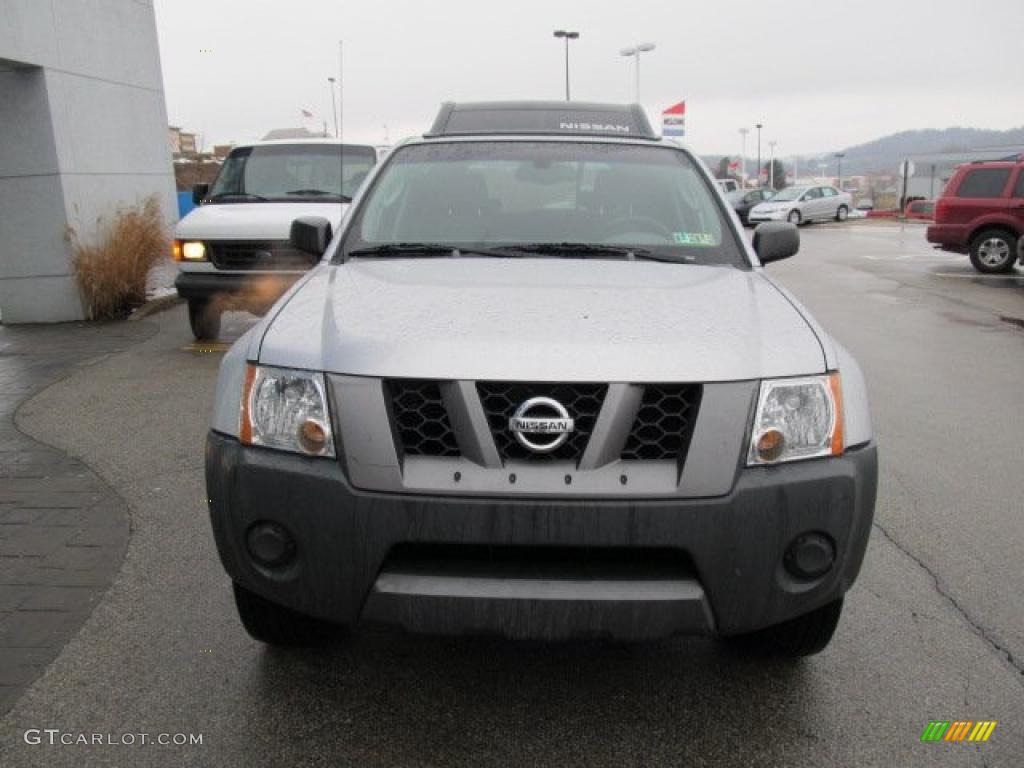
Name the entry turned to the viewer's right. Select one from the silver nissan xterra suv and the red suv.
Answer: the red suv

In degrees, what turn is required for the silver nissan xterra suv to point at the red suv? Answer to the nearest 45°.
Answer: approximately 135° to its left

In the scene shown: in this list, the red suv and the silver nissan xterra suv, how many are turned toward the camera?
1

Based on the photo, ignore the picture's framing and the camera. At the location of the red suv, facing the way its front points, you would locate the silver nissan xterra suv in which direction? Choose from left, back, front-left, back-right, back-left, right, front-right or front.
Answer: right

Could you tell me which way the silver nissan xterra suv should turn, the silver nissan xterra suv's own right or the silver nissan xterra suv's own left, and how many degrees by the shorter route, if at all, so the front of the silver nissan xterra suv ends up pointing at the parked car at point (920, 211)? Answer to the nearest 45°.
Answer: approximately 135° to the silver nissan xterra suv's own left

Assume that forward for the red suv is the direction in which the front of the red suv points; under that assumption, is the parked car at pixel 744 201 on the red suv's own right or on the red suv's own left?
on the red suv's own left

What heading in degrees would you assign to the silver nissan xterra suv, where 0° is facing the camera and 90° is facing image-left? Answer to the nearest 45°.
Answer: approximately 0°

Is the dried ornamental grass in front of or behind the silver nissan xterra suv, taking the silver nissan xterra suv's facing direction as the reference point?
behind

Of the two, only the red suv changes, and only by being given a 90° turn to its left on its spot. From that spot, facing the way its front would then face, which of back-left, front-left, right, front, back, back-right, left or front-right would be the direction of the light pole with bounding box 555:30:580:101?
front-left

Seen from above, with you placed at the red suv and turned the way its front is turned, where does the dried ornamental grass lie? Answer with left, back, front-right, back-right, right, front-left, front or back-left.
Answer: back-right

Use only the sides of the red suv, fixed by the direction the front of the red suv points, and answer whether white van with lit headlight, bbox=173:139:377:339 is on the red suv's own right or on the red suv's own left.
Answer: on the red suv's own right

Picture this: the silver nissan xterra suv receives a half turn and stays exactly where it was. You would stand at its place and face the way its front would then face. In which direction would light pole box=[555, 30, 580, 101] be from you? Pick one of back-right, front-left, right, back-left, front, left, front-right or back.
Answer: front

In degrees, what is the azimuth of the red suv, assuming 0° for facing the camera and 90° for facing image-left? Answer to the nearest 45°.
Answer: approximately 270°

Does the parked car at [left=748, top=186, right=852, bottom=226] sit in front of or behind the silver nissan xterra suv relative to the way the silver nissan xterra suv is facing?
behind
